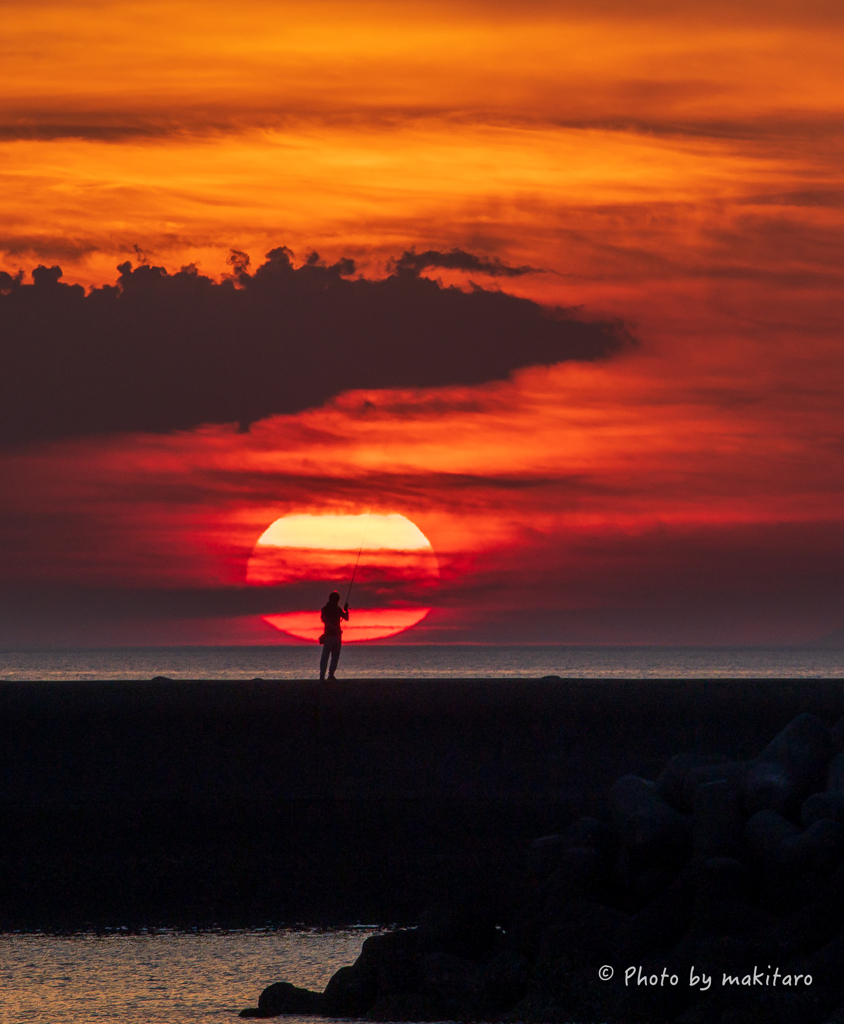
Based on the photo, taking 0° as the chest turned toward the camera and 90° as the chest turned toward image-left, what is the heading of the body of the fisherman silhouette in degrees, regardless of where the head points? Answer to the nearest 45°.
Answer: approximately 225°

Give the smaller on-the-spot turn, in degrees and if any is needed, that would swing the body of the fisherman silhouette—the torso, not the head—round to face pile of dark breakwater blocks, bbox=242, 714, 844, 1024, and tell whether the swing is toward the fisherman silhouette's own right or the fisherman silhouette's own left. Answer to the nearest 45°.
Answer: approximately 135° to the fisherman silhouette's own right
